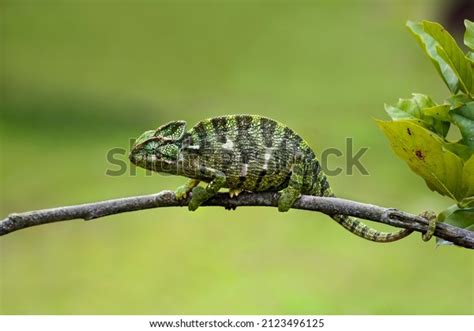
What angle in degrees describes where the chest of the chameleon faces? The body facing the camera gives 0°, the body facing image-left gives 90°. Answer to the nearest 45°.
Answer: approximately 90°

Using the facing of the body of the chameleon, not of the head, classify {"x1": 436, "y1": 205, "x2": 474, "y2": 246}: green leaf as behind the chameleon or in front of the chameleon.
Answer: behind

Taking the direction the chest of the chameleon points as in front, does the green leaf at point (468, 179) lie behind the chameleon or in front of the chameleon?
behind

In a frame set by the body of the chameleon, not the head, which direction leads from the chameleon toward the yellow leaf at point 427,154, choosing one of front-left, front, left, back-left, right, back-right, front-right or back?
back-left

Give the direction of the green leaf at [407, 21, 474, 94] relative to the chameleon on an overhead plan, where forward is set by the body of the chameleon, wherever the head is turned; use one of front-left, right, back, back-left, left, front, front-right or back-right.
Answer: back-left

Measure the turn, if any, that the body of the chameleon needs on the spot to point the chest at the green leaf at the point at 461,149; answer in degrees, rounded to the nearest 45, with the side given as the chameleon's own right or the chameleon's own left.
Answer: approximately 135° to the chameleon's own left
